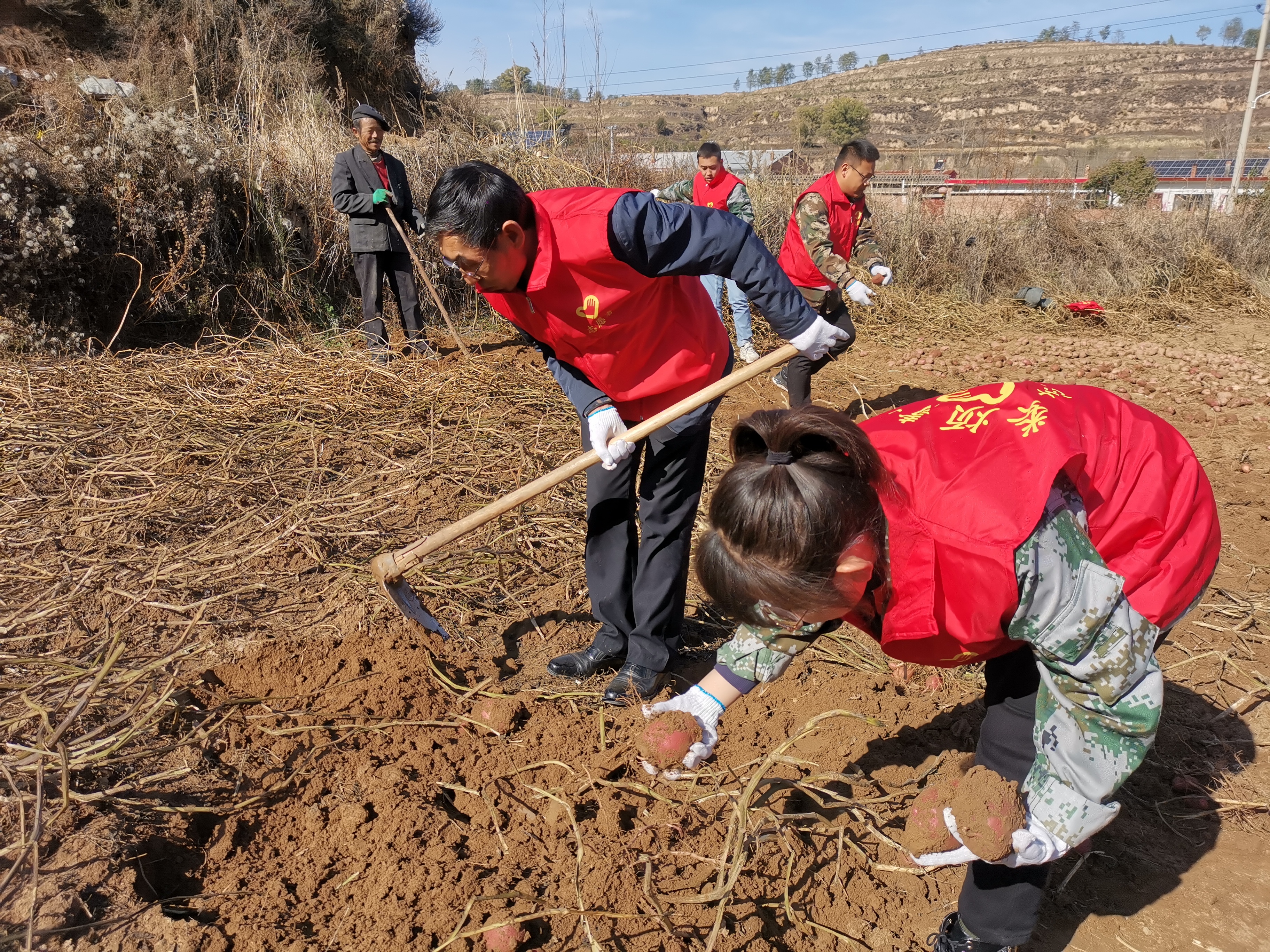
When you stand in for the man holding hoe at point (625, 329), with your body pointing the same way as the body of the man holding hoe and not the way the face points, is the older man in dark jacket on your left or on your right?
on your right

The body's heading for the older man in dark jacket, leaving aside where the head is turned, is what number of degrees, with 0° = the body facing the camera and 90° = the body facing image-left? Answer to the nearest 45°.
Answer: approximately 315°

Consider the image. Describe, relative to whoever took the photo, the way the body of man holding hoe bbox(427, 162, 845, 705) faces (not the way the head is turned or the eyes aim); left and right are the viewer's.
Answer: facing the viewer and to the left of the viewer

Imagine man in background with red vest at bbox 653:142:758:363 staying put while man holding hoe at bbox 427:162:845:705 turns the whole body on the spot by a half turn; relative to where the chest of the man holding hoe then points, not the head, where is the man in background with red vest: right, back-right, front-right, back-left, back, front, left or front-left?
front-left

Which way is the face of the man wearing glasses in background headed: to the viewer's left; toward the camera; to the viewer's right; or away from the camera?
to the viewer's right

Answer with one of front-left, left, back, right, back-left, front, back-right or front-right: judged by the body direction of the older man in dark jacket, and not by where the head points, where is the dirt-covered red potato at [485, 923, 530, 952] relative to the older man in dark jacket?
front-right

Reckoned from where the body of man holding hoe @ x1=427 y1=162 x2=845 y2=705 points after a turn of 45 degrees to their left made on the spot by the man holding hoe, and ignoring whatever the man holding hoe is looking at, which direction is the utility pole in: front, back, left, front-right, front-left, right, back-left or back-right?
back-left

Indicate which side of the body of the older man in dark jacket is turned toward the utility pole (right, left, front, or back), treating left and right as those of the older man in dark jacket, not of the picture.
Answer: left

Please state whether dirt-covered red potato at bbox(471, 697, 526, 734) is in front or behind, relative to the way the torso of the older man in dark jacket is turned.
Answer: in front

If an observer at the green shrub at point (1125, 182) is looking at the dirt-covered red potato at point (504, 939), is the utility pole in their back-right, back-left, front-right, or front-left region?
back-left

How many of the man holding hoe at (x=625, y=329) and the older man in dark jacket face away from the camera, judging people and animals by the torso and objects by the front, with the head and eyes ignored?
0

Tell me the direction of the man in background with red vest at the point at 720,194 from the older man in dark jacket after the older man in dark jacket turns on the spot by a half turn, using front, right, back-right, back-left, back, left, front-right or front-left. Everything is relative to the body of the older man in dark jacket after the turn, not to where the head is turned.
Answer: back-right

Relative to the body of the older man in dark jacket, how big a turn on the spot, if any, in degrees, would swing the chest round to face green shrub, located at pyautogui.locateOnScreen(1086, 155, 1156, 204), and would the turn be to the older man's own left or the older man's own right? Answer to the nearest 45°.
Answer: approximately 90° to the older man's own left

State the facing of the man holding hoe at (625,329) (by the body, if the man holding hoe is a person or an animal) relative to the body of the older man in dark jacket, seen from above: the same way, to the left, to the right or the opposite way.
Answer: to the right

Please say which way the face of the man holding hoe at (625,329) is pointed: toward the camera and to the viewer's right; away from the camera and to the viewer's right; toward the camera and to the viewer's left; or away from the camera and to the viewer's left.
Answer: toward the camera and to the viewer's left
